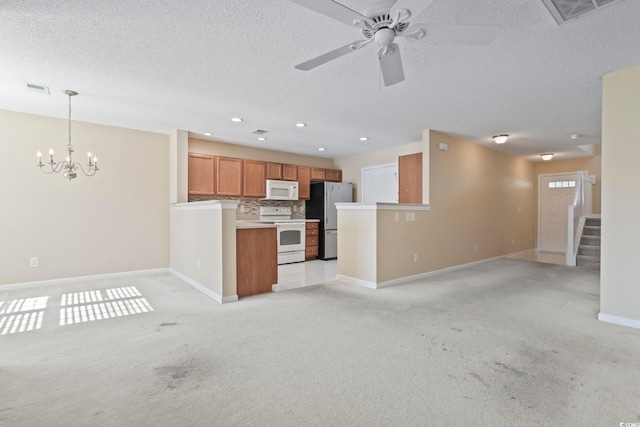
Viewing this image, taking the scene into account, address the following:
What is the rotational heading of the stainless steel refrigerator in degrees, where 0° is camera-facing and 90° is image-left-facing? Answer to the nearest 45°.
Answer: approximately 315°

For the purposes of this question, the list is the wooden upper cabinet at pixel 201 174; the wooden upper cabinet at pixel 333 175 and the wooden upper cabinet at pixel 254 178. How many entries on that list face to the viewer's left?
0

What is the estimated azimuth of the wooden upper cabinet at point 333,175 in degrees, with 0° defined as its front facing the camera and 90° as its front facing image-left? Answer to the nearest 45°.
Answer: approximately 315°

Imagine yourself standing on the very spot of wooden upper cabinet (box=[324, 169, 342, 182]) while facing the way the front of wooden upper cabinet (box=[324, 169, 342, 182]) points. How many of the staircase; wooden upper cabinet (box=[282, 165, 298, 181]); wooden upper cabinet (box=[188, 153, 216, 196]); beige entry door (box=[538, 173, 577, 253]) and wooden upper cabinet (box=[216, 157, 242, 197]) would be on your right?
3

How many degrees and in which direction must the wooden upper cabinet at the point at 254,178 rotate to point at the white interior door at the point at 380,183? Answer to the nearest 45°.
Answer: approximately 45° to its left

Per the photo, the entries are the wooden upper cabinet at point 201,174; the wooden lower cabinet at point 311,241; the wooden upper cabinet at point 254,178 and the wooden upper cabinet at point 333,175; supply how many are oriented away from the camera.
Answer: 0

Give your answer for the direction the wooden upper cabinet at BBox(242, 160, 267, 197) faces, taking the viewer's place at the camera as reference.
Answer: facing the viewer and to the right of the viewer

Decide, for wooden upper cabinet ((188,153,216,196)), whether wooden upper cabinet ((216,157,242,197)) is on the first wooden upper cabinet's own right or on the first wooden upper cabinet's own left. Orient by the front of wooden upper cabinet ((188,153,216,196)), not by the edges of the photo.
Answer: on the first wooden upper cabinet's own left

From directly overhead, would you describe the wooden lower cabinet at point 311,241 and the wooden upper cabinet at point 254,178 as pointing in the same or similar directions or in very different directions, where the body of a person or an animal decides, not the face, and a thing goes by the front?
same or similar directions

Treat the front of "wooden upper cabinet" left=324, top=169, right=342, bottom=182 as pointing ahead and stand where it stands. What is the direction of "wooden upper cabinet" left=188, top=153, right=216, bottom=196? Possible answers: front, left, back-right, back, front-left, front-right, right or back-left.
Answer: right

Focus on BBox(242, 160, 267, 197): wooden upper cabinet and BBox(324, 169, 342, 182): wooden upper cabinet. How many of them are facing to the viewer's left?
0

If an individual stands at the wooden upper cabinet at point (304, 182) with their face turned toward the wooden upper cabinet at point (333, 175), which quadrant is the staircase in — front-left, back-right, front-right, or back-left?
front-right

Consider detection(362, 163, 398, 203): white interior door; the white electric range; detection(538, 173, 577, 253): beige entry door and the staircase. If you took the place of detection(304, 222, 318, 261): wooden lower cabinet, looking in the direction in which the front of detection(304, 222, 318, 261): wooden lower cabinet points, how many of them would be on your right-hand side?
1

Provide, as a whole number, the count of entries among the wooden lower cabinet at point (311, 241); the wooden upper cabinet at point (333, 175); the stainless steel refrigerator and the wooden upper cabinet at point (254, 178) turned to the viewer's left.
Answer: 0

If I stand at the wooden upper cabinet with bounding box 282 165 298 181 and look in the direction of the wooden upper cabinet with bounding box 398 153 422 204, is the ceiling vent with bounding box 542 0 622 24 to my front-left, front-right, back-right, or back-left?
front-right

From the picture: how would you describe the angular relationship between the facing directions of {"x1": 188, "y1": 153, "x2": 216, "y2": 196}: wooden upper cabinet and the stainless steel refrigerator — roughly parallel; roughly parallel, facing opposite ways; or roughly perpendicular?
roughly parallel

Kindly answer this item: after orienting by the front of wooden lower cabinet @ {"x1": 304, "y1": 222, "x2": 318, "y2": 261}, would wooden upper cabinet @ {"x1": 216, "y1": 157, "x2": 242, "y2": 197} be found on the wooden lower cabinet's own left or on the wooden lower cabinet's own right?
on the wooden lower cabinet's own right
